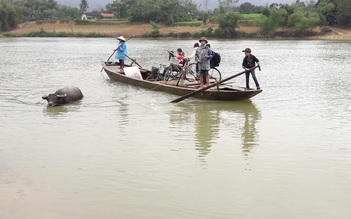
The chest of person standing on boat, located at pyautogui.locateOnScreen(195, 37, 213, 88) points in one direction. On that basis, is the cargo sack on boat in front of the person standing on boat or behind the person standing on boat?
behind

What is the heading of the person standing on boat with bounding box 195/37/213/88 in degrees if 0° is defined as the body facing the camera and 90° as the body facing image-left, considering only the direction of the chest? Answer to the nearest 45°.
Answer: approximately 0°

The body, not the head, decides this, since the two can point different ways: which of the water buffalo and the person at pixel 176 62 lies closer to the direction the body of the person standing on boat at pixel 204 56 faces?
the water buffalo

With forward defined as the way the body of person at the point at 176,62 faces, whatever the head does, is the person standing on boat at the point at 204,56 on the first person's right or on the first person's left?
on the first person's left
